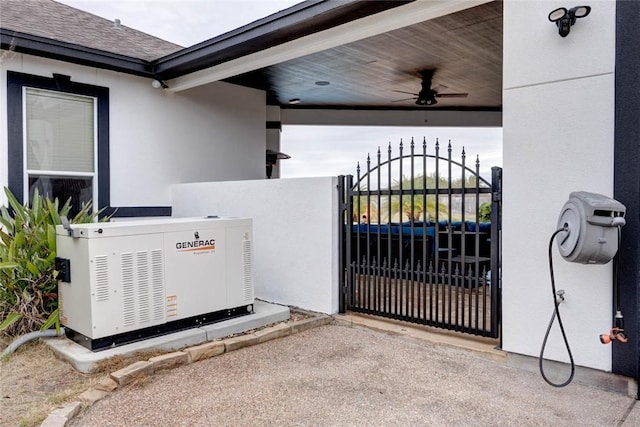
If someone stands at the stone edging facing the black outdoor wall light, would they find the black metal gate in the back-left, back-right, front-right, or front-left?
front-left

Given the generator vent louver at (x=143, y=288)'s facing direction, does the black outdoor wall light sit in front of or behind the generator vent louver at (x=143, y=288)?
in front

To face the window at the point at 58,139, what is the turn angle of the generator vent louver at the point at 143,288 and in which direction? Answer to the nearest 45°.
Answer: approximately 180°

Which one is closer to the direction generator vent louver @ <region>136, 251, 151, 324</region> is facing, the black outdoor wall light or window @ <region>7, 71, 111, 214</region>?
the black outdoor wall light

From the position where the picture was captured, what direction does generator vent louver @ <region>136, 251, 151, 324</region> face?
facing the viewer and to the right of the viewer
